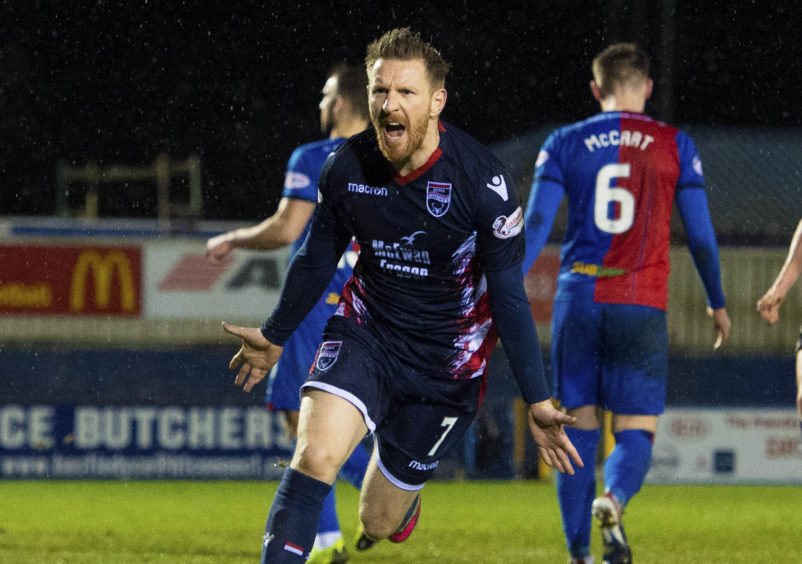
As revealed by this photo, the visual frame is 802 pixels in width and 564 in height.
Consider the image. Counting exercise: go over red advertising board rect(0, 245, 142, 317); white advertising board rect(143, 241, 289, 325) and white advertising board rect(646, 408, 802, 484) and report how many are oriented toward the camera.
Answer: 3

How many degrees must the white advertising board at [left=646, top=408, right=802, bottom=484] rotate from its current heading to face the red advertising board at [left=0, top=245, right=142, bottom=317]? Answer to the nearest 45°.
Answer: approximately 90° to its right

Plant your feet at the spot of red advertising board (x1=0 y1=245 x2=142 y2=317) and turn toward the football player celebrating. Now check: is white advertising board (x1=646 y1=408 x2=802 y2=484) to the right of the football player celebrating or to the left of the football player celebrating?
left

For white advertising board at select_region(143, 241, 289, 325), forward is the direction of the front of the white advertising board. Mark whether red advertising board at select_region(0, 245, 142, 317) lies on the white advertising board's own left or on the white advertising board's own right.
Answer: on the white advertising board's own right

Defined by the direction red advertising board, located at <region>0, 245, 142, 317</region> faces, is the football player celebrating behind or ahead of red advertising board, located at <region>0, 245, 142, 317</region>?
ahead

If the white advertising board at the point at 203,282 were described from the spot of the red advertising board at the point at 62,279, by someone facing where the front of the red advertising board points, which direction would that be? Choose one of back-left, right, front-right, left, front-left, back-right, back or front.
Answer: left

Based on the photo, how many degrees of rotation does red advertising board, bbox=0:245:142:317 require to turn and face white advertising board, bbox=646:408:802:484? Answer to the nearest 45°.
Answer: approximately 45° to its left

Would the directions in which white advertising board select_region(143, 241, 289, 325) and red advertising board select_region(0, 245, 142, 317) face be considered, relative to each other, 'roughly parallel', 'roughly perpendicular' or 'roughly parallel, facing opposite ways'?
roughly parallel

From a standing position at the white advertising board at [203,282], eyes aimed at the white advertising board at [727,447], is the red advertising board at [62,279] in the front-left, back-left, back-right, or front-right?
back-right

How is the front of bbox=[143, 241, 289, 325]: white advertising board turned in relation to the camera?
facing the viewer

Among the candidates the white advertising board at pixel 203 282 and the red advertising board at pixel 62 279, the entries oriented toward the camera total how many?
2

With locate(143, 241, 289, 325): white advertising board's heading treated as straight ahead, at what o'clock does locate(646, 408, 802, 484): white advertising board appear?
locate(646, 408, 802, 484): white advertising board is roughly at 10 o'clock from locate(143, 241, 289, 325): white advertising board.

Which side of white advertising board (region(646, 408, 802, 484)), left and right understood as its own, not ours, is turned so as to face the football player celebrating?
front

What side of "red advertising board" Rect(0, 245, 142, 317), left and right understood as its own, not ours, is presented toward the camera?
front

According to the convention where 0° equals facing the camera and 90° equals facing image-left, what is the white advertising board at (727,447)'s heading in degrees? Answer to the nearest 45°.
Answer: approximately 0°
